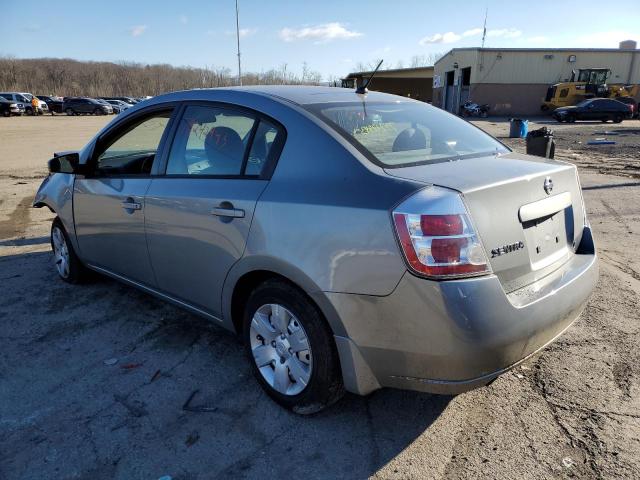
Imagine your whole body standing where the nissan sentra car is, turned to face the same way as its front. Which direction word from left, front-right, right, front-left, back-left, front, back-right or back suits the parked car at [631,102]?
right

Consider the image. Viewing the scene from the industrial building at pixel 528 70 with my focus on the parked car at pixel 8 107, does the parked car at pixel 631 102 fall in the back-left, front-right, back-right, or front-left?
back-left

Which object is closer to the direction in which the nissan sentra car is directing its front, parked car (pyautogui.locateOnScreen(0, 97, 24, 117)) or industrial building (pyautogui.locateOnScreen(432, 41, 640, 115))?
the parked car

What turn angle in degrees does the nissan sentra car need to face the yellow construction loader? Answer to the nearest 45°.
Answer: approximately 90° to its right

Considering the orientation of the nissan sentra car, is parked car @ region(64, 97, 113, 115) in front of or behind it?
in front

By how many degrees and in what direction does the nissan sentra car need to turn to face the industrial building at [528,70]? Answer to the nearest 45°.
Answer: approximately 90° to its right

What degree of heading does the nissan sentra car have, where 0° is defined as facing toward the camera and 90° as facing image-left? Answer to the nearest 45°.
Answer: approximately 135°

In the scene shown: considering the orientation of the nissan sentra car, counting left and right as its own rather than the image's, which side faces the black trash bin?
right

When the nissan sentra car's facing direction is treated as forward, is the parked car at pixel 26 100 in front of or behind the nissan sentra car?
in front

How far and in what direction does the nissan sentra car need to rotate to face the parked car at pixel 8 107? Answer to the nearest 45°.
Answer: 0° — it already faces it

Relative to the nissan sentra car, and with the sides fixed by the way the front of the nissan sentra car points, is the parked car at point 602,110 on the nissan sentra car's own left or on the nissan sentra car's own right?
on the nissan sentra car's own right

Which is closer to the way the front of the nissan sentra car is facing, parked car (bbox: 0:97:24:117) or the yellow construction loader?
the parked car
